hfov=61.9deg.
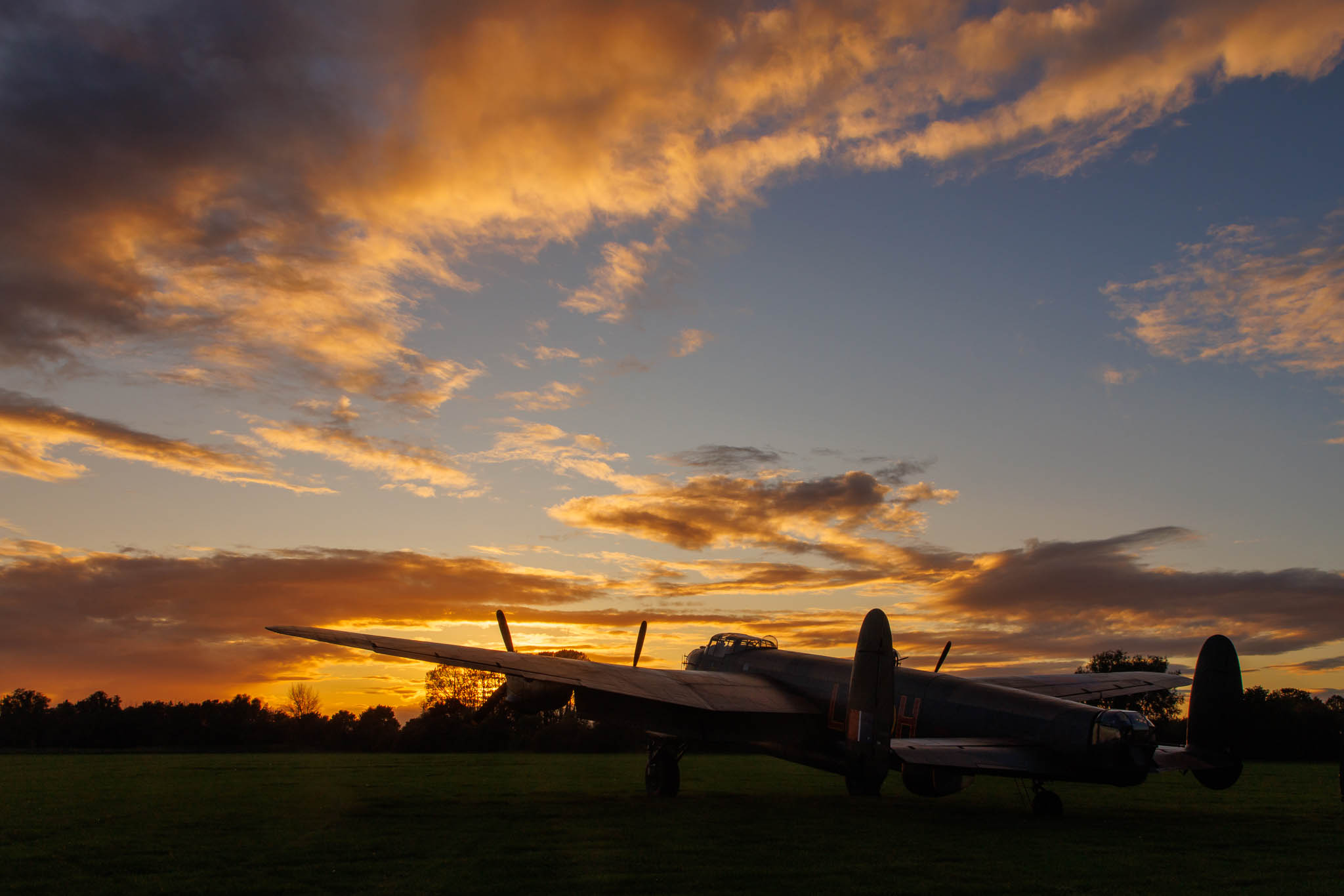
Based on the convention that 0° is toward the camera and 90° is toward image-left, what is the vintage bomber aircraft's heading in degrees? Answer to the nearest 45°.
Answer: approximately 135°
